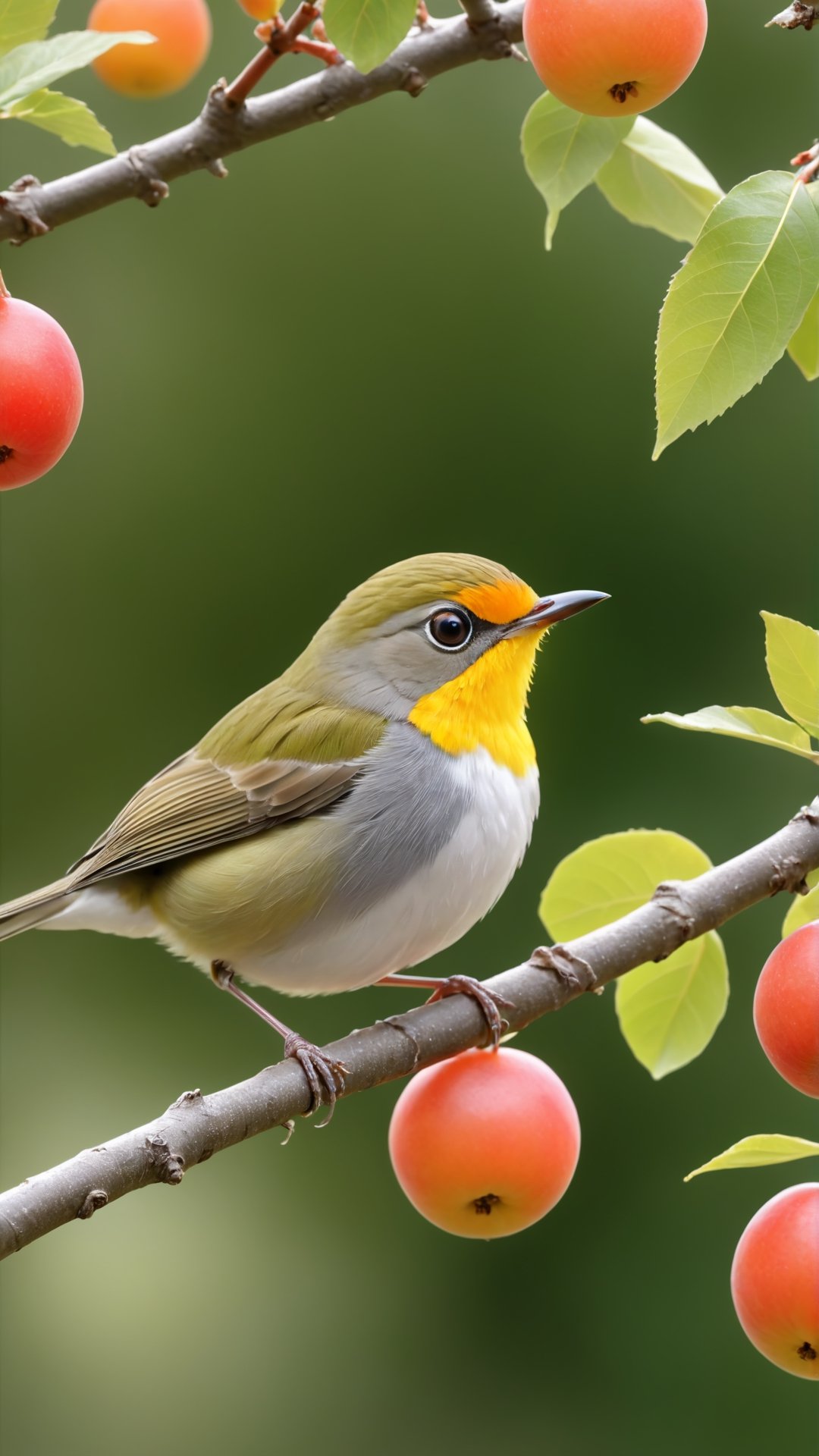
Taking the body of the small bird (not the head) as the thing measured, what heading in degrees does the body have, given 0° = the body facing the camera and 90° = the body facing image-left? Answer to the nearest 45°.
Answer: approximately 270°
